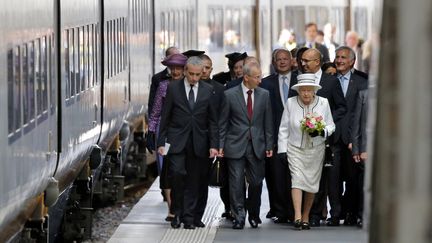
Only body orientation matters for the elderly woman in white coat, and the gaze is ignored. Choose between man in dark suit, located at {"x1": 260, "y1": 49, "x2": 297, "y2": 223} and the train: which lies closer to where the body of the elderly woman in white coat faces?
the train

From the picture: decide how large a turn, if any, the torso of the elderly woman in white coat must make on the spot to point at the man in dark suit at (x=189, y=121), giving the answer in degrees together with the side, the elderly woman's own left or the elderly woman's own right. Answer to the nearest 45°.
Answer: approximately 90° to the elderly woman's own right

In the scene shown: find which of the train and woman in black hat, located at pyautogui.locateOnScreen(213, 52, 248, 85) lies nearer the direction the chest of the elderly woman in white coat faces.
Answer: the train

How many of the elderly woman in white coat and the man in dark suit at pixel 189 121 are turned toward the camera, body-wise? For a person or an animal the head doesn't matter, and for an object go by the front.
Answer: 2

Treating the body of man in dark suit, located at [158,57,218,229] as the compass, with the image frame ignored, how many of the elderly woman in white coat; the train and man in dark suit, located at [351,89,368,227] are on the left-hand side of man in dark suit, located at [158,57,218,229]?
2

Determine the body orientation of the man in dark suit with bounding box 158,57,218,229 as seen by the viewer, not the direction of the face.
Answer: toward the camera

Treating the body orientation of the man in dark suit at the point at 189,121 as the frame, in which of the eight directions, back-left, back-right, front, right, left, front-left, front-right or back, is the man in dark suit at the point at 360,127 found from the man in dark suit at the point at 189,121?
left

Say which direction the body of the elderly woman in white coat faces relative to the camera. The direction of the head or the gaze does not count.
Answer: toward the camera

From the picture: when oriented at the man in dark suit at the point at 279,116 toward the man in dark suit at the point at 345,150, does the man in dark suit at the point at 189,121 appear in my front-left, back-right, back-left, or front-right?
back-right

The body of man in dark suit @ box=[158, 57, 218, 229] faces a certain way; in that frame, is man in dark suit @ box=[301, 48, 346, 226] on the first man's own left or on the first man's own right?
on the first man's own left
